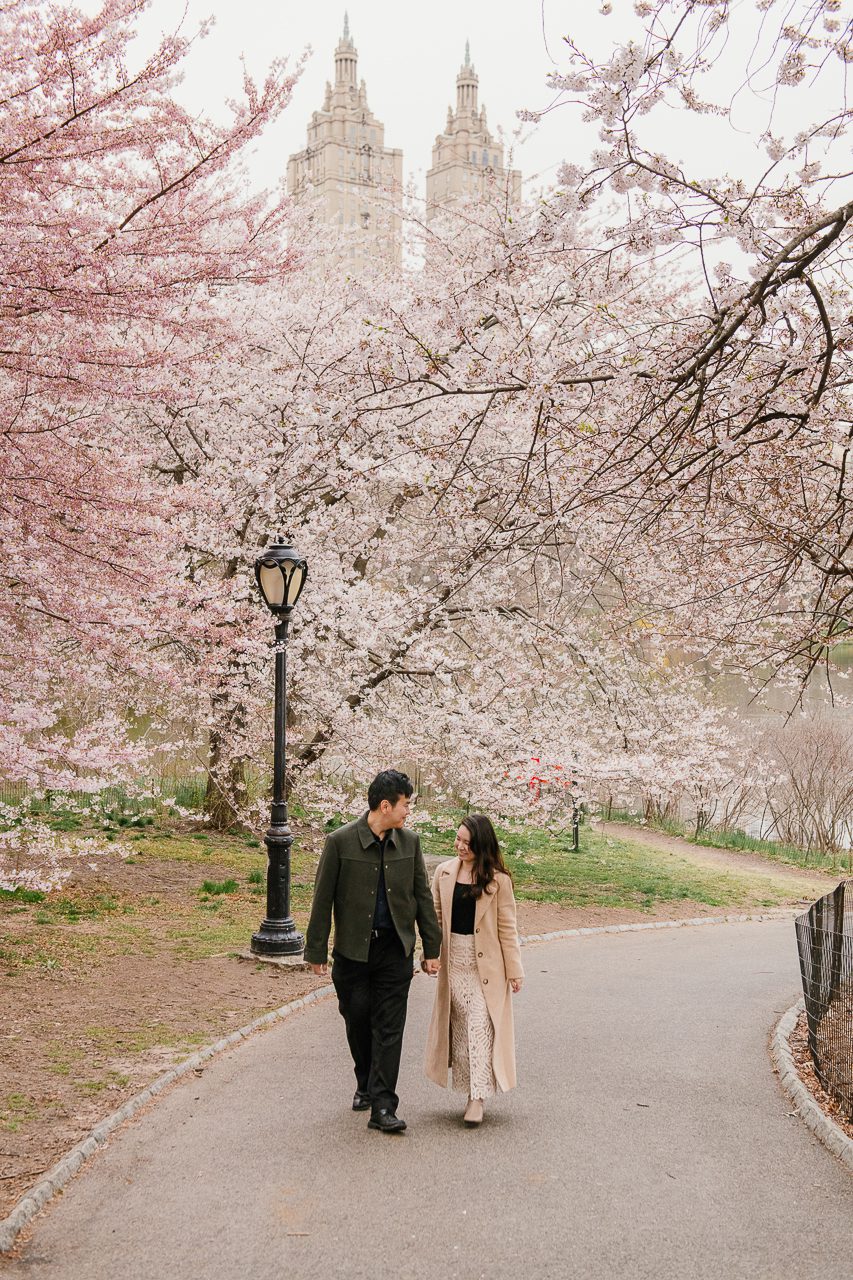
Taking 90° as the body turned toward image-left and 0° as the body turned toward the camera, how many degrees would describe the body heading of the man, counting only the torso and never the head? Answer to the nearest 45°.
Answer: approximately 0°

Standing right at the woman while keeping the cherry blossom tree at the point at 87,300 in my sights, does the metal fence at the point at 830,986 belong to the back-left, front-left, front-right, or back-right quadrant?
back-right

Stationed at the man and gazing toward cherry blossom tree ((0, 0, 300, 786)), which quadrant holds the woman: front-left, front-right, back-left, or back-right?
back-right

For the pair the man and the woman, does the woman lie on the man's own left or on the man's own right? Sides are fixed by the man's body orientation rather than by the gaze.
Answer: on the man's own left

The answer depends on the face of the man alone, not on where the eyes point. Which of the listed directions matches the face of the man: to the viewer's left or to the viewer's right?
to the viewer's right

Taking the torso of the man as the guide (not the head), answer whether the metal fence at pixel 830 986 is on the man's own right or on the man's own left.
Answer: on the man's own left
